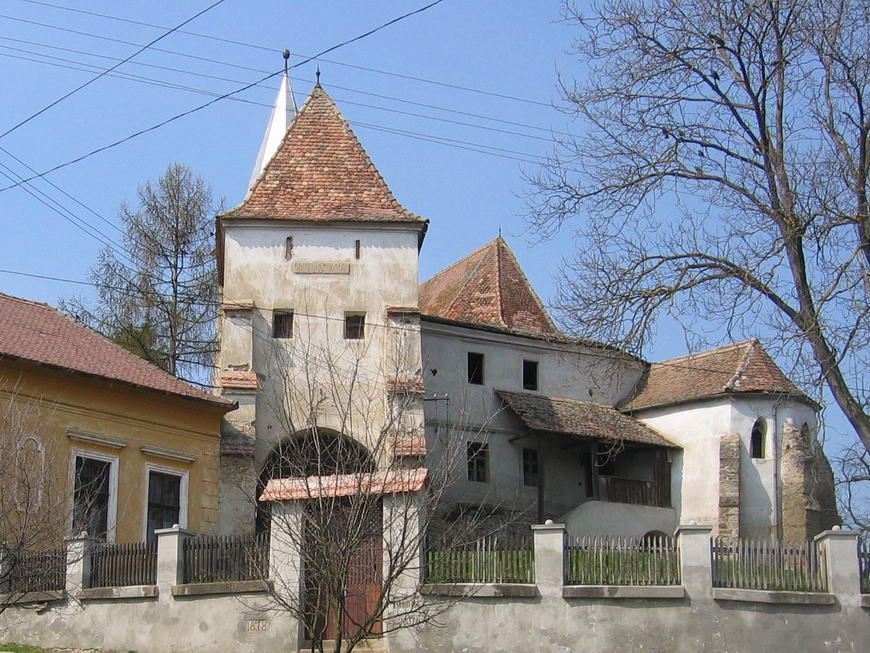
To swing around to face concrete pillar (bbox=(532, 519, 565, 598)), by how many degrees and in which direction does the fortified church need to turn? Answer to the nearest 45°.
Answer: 0° — it already faces it

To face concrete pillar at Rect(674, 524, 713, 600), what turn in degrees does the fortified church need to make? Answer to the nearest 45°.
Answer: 0° — it already faces it

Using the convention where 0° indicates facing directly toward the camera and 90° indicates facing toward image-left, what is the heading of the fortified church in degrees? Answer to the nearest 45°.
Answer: approximately 0°

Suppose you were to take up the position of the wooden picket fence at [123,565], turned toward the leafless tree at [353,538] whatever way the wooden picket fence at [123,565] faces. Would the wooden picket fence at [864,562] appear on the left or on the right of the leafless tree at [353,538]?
left

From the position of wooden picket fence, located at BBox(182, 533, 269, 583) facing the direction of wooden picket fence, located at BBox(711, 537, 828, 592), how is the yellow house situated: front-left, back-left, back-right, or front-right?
back-left

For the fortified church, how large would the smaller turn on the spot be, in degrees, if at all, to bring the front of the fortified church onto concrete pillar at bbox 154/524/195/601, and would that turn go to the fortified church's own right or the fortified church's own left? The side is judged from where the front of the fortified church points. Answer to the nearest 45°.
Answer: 0° — it already faces it

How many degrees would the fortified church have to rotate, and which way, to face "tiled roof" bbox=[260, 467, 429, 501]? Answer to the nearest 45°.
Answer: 0° — it already faces it

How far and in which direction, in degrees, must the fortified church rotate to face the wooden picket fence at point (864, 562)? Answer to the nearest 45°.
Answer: approximately 45° to its left
